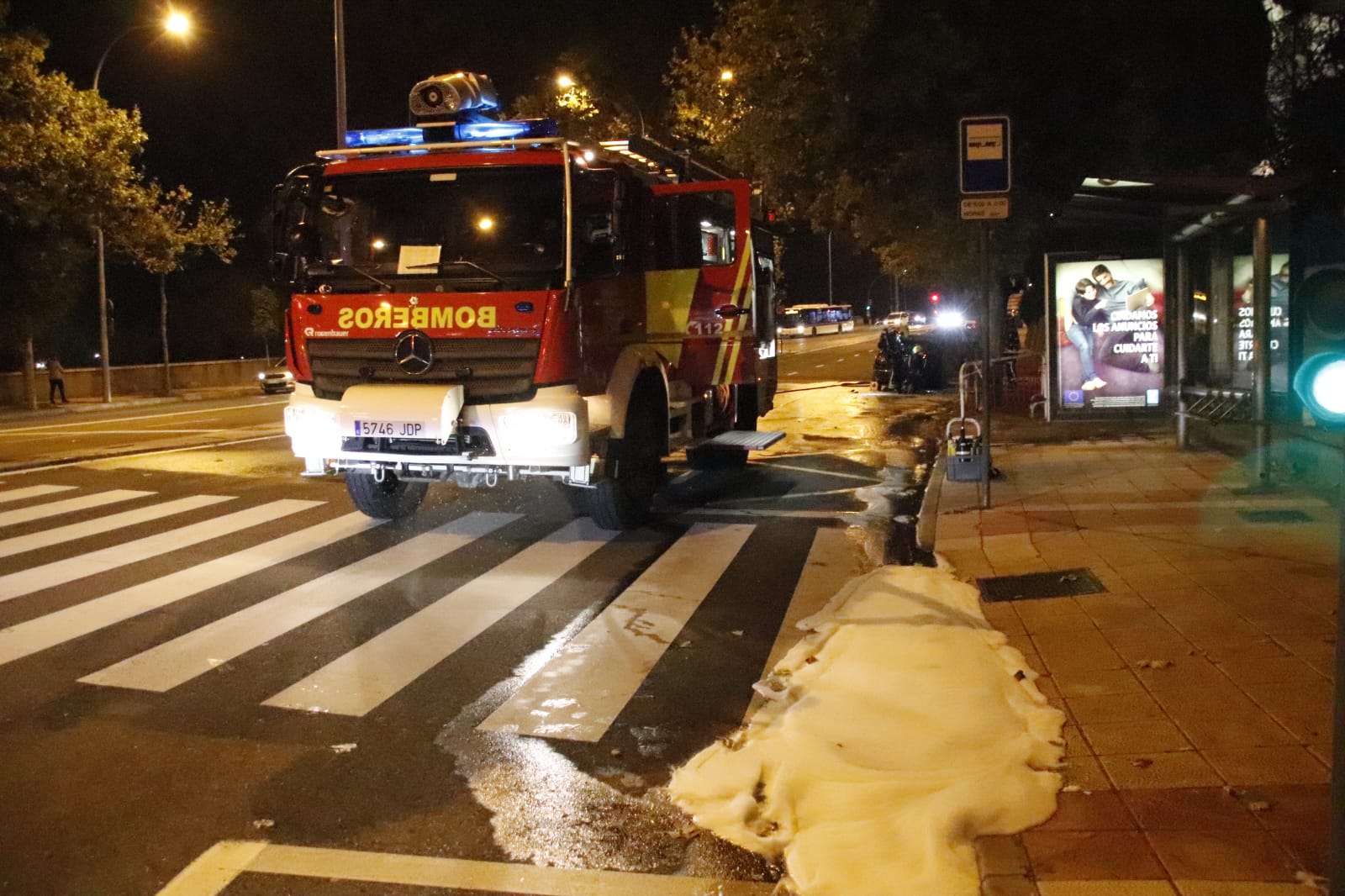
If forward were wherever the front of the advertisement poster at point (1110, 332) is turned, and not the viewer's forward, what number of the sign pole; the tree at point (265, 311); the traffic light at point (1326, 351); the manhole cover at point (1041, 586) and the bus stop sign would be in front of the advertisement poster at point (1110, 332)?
4

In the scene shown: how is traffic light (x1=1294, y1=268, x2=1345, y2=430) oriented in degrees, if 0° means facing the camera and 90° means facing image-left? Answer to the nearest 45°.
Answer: approximately 0°

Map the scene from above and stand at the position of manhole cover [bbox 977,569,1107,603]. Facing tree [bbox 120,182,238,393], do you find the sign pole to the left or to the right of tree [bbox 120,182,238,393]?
right

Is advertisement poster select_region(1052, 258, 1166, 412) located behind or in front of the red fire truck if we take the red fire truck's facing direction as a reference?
behind

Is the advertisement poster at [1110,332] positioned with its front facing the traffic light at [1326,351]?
yes

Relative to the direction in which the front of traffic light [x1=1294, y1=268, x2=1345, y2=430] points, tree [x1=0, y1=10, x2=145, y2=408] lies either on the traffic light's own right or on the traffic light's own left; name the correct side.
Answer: on the traffic light's own right

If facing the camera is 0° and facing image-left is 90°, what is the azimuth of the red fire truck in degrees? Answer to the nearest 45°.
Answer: approximately 45°

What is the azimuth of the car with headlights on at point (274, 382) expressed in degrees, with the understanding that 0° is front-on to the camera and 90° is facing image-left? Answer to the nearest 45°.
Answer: approximately 45°

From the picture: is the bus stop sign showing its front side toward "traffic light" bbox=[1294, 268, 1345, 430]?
yes

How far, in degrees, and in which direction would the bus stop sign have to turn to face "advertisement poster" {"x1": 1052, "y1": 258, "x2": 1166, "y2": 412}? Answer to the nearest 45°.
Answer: approximately 180°
